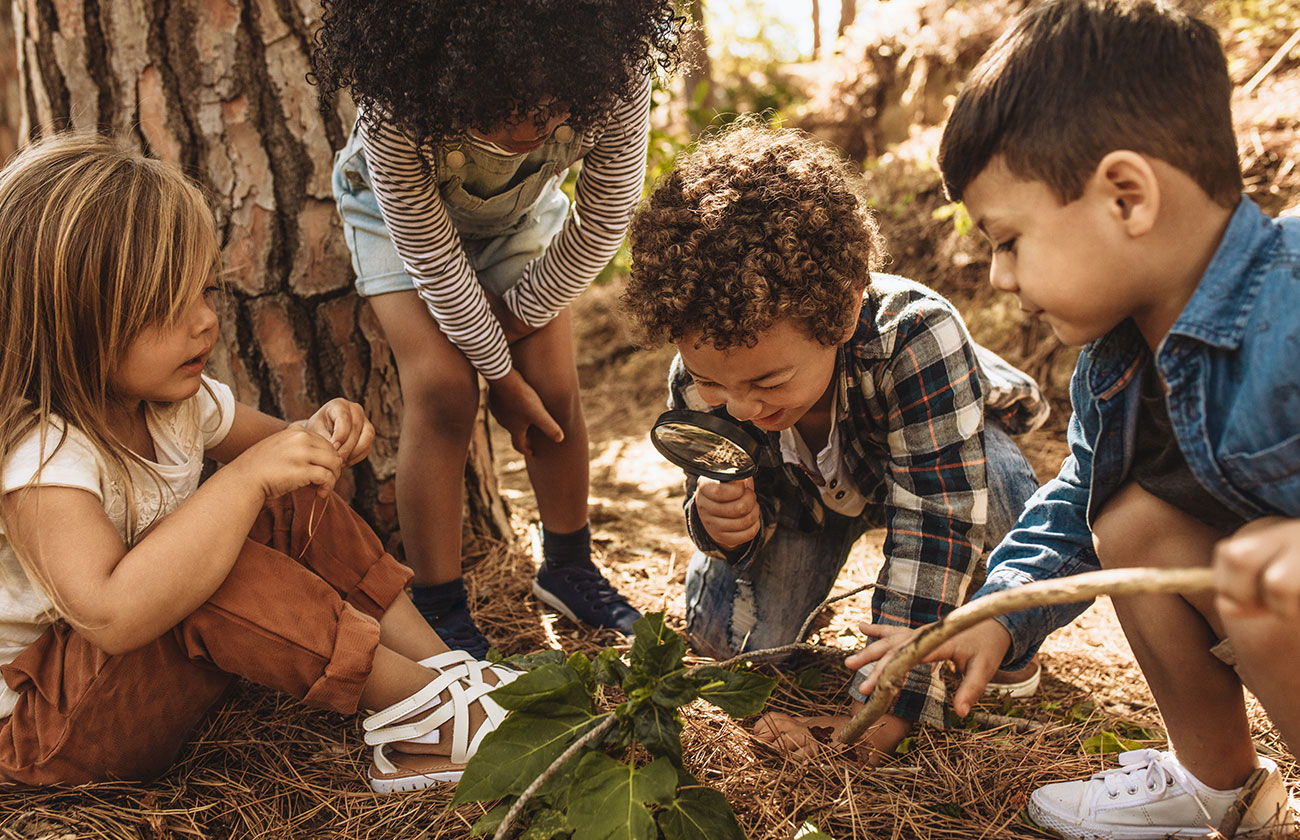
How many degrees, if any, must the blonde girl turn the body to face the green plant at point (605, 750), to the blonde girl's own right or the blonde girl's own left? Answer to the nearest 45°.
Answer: approximately 45° to the blonde girl's own right

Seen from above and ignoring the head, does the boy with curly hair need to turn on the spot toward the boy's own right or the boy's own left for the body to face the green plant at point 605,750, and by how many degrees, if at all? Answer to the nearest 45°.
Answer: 0° — they already face it

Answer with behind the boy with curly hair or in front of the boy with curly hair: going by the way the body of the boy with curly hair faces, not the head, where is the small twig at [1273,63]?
behind

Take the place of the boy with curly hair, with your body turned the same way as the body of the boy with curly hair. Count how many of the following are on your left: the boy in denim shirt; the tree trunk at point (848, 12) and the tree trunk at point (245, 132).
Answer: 1

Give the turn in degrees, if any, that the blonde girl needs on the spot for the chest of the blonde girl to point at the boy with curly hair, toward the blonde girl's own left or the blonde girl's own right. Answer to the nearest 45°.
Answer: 0° — they already face them

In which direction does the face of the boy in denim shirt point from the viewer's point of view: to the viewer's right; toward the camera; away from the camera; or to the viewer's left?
to the viewer's left

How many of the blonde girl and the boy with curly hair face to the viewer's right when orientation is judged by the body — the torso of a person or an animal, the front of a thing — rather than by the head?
1

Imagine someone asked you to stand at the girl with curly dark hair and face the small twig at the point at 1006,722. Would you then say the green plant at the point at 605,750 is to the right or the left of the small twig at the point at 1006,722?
right

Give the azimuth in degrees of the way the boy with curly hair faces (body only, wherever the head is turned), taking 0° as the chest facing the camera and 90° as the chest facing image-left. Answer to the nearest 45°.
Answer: approximately 45°

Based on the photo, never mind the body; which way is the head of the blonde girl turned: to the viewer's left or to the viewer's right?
to the viewer's right

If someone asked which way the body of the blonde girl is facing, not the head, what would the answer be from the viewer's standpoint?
to the viewer's right

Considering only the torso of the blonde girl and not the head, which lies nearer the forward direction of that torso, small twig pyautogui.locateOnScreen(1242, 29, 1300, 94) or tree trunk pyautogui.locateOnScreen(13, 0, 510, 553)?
the small twig

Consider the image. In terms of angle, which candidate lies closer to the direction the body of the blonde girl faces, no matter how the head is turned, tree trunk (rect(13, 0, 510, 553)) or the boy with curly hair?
the boy with curly hair

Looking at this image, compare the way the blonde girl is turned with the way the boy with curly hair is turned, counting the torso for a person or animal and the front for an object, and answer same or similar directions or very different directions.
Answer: very different directions
